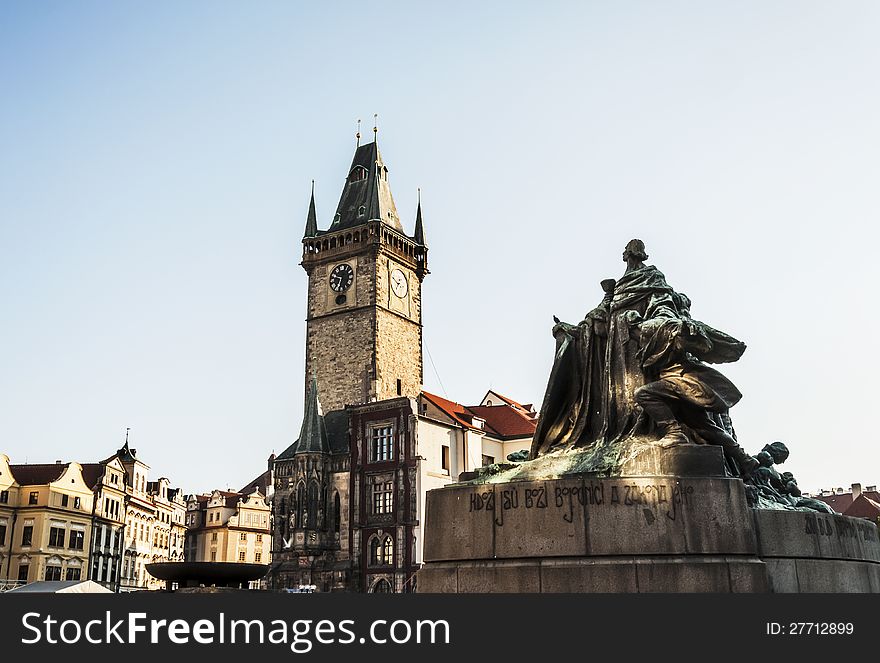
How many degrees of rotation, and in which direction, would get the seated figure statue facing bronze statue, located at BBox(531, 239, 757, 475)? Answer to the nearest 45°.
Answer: approximately 135° to its right

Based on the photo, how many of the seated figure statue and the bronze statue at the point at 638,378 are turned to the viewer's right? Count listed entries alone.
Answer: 1

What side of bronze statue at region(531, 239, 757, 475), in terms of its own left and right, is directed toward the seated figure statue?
back

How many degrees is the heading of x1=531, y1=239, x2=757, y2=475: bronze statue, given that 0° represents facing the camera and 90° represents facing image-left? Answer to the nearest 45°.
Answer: approximately 45°

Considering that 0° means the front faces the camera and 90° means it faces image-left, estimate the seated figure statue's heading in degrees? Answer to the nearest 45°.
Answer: approximately 270°

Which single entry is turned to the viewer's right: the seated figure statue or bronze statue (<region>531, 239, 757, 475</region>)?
the seated figure statue
